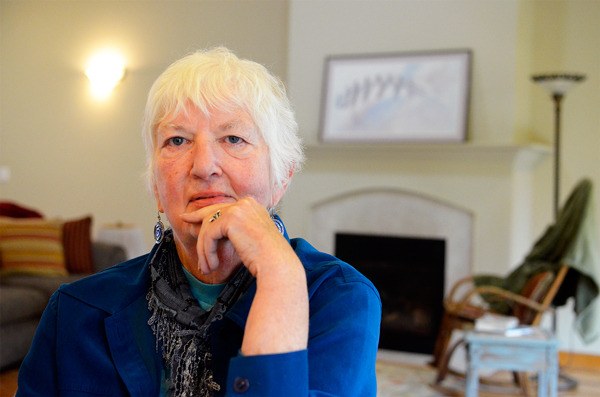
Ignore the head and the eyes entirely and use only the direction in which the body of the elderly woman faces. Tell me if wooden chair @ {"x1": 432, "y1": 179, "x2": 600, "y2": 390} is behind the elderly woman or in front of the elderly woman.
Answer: behind

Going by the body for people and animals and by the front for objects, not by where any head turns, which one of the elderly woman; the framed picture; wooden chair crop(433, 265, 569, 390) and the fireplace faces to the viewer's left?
the wooden chair

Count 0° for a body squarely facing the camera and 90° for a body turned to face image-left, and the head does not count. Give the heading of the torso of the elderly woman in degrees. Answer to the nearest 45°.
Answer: approximately 0°

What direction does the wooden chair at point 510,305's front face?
to the viewer's left

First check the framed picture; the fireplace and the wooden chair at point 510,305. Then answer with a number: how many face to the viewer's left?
1

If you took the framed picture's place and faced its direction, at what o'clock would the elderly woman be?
The elderly woman is roughly at 12 o'clock from the framed picture.

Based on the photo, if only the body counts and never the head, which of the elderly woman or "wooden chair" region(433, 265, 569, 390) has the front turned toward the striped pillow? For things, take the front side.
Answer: the wooden chair

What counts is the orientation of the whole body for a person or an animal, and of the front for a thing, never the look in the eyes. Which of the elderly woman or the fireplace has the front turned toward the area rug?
the fireplace

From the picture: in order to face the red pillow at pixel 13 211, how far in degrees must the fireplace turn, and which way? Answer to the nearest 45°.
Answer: approximately 90° to its right

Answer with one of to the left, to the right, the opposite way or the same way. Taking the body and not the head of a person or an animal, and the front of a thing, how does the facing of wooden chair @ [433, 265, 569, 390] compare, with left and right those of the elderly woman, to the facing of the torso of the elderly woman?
to the right
